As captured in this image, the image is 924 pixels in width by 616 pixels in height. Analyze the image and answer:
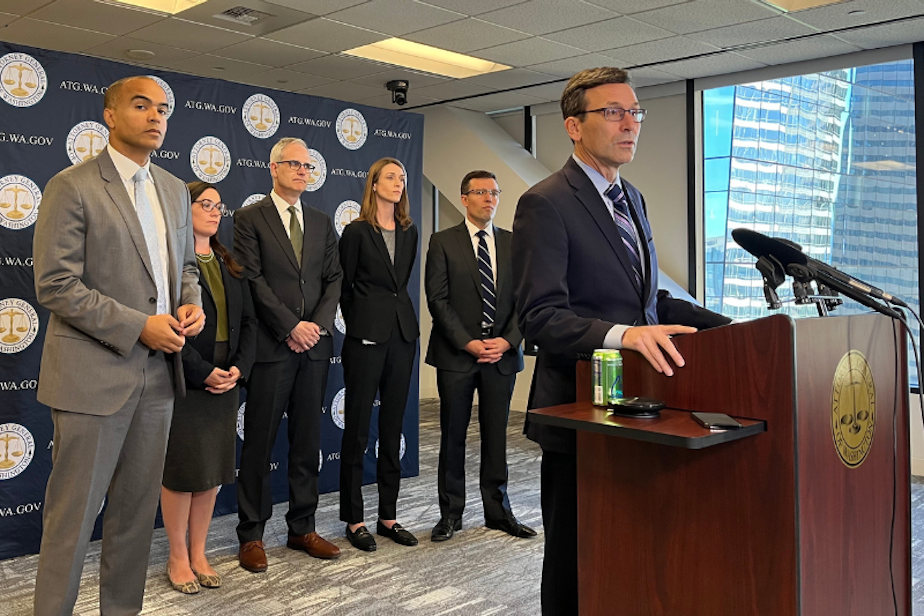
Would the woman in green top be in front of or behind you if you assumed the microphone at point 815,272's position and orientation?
in front

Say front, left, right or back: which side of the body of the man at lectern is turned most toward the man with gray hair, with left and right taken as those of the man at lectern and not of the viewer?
back

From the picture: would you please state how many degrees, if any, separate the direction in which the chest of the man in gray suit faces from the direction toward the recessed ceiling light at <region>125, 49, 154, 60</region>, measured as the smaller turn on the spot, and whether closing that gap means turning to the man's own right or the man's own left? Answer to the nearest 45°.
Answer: approximately 135° to the man's own left

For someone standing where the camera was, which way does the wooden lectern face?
facing the viewer and to the right of the viewer

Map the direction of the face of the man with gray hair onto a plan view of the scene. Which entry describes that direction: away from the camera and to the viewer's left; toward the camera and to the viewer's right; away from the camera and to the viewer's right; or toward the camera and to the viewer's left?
toward the camera and to the viewer's right

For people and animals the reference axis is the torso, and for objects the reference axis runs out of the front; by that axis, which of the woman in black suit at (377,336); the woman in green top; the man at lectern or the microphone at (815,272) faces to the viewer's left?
the microphone

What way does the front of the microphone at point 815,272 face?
to the viewer's left

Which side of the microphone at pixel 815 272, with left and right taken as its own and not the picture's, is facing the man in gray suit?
front

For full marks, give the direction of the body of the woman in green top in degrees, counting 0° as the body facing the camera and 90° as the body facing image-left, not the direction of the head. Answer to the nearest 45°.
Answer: approximately 315°

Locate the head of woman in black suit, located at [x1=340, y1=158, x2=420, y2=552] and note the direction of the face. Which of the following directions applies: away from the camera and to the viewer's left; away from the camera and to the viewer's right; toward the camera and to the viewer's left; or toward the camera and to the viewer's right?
toward the camera and to the viewer's right

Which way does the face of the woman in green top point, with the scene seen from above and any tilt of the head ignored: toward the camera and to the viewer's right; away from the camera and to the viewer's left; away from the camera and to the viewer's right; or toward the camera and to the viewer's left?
toward the camera and to the viewer's right
